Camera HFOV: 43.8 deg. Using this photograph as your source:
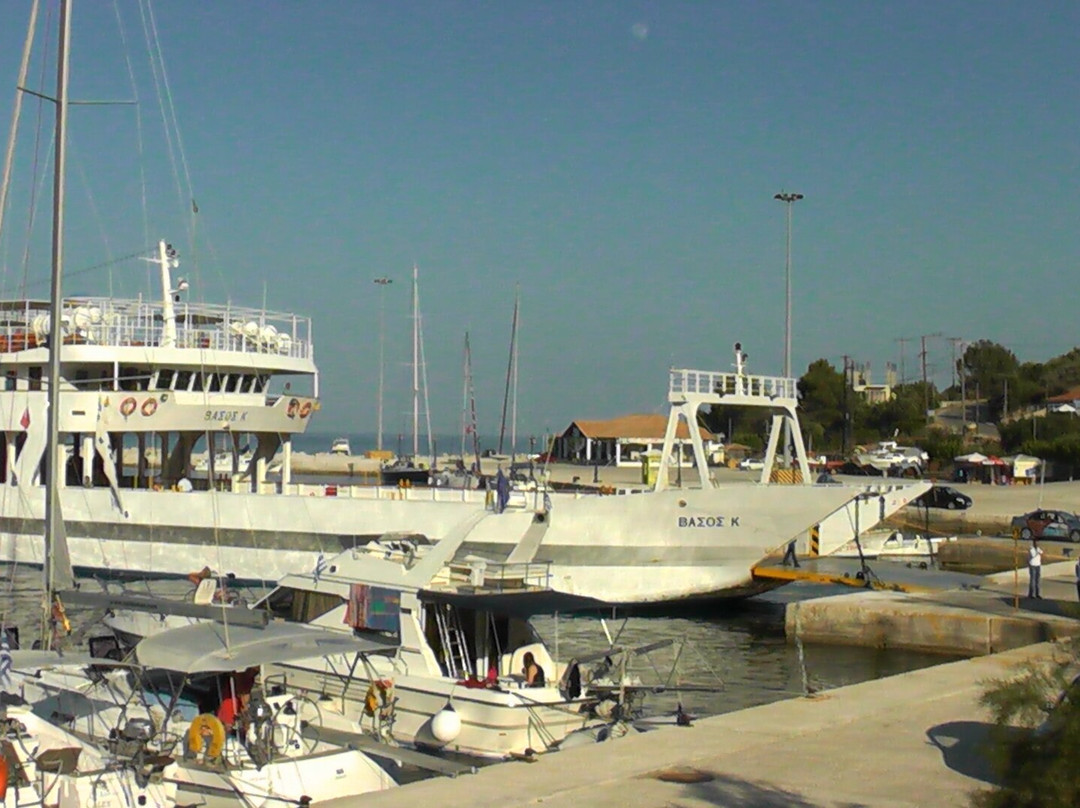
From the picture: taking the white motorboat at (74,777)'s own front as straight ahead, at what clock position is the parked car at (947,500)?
The parked car is roughly at 3 o'clock from the white motorboat.

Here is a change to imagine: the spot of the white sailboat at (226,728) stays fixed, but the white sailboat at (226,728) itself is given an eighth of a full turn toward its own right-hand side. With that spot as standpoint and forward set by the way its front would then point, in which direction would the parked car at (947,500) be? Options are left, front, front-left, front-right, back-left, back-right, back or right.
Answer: front-right

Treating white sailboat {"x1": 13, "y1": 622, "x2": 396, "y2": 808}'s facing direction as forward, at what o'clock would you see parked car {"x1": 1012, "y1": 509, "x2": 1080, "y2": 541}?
The parked car is roughly at 3 o'clock from the white sailboat.

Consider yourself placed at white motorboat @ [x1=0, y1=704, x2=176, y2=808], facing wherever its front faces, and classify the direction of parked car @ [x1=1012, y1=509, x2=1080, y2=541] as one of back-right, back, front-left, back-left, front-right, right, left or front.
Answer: right

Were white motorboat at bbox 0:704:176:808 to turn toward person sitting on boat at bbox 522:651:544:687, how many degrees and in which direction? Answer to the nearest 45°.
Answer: approximately 90° to its right

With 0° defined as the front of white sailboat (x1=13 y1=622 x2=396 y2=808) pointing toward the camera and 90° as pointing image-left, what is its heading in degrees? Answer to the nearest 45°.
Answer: approximately 135°

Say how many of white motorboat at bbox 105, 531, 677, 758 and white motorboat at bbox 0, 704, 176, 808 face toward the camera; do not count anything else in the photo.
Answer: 0

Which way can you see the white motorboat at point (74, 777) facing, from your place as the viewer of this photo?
facing away from the viewer and to the left of the viewer

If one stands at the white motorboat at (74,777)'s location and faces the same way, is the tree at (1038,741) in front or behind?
behind

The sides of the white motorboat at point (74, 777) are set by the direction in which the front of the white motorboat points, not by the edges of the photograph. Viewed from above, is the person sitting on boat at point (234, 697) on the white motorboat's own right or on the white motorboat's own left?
on the white motorboat's own right

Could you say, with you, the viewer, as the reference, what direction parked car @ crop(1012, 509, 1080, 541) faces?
facing to the right of the viewer
